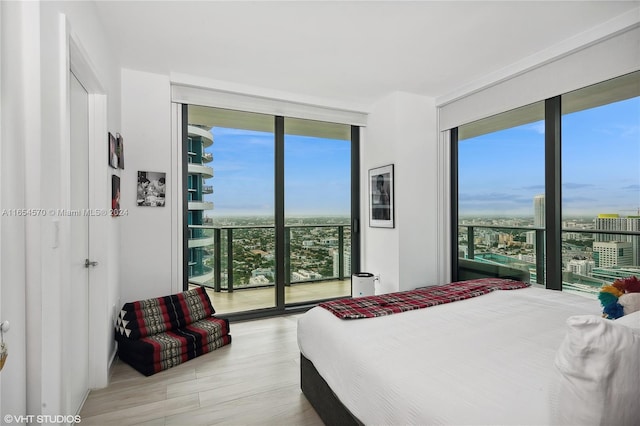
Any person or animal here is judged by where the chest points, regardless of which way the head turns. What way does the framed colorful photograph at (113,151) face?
to the viewer's right

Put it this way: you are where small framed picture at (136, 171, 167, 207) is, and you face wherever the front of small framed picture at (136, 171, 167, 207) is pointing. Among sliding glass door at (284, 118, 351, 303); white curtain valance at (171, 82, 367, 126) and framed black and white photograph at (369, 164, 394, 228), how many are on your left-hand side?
3

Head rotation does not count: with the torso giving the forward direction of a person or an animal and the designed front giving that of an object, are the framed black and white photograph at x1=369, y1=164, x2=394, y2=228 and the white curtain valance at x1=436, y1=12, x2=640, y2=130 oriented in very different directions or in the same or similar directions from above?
same or similar directions

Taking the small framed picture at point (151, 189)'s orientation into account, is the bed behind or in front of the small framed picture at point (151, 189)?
in front

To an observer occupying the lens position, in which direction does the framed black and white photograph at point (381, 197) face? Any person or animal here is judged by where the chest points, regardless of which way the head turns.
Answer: facing the viewer and to the left of the viewer

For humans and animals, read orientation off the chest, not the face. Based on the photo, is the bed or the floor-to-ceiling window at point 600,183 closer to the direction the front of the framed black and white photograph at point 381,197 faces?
the bed

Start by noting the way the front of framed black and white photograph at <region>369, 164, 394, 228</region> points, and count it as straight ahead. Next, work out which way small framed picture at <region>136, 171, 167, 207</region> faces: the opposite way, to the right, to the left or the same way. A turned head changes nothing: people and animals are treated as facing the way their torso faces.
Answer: to the left
